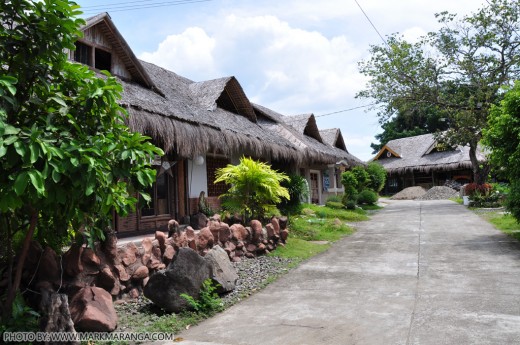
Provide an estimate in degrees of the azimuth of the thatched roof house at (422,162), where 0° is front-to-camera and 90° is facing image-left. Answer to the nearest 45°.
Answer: approximately 0°

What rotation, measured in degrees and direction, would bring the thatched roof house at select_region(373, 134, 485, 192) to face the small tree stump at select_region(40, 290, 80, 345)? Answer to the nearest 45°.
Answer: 0° — it already faces it

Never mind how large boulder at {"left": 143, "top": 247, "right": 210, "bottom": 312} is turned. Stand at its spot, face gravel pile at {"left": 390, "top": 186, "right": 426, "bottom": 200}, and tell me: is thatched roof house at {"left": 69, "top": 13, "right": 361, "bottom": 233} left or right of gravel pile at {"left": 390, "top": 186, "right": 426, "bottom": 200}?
left

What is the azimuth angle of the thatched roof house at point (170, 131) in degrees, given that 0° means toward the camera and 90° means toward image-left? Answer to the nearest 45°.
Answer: approximately 315°

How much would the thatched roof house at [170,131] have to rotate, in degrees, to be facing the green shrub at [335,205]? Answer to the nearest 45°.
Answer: approximately 90° to its left

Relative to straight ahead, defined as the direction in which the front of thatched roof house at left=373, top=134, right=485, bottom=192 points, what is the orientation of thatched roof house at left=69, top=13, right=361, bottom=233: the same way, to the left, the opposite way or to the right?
to the left

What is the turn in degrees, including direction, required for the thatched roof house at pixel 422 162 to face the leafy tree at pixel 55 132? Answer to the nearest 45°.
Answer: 0° — it already faces it

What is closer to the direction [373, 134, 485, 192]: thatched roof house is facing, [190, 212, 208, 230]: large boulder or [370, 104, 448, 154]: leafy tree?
the large boulder

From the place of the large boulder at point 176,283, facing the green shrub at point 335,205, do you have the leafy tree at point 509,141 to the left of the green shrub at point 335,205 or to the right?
right
